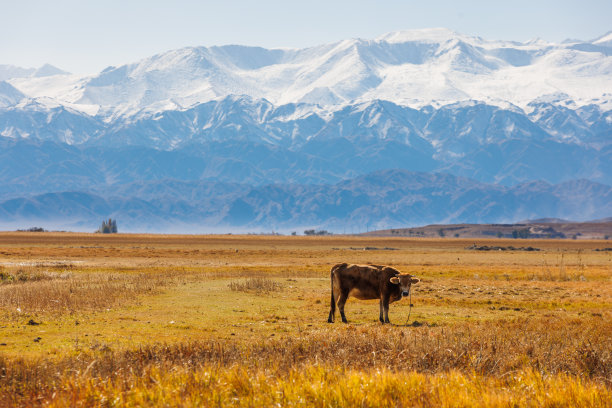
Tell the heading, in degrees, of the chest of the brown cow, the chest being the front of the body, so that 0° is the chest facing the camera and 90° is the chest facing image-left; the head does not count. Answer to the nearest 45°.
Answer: approximately 270°
